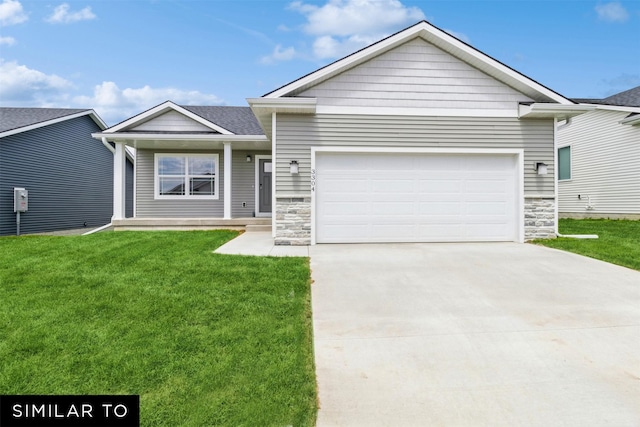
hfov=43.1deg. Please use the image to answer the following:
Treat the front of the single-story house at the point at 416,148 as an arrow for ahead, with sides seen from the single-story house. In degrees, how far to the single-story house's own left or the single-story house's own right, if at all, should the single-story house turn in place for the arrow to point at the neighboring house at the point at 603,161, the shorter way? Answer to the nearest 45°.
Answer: approximately 135° to the single-story house's own left

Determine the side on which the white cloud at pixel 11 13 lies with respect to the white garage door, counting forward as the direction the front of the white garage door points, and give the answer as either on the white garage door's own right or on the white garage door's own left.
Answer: on the white garage door's own right

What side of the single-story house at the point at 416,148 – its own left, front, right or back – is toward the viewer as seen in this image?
front

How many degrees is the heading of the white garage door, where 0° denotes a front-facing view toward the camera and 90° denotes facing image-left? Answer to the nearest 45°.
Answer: approximately 0°

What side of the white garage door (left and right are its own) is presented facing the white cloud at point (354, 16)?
back
